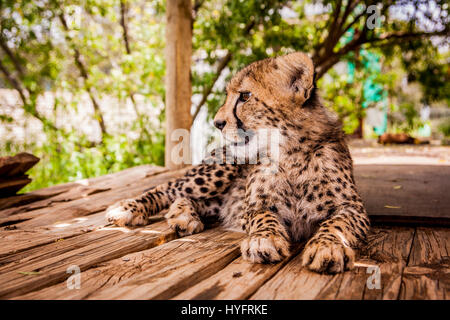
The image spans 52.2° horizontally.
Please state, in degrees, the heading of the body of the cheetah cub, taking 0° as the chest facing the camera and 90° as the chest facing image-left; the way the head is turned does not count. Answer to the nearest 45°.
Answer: approximately 315°

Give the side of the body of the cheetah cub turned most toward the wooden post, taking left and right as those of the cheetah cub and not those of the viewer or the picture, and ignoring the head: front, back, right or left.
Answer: back

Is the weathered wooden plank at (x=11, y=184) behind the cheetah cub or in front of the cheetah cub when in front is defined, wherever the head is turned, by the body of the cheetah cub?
behind
